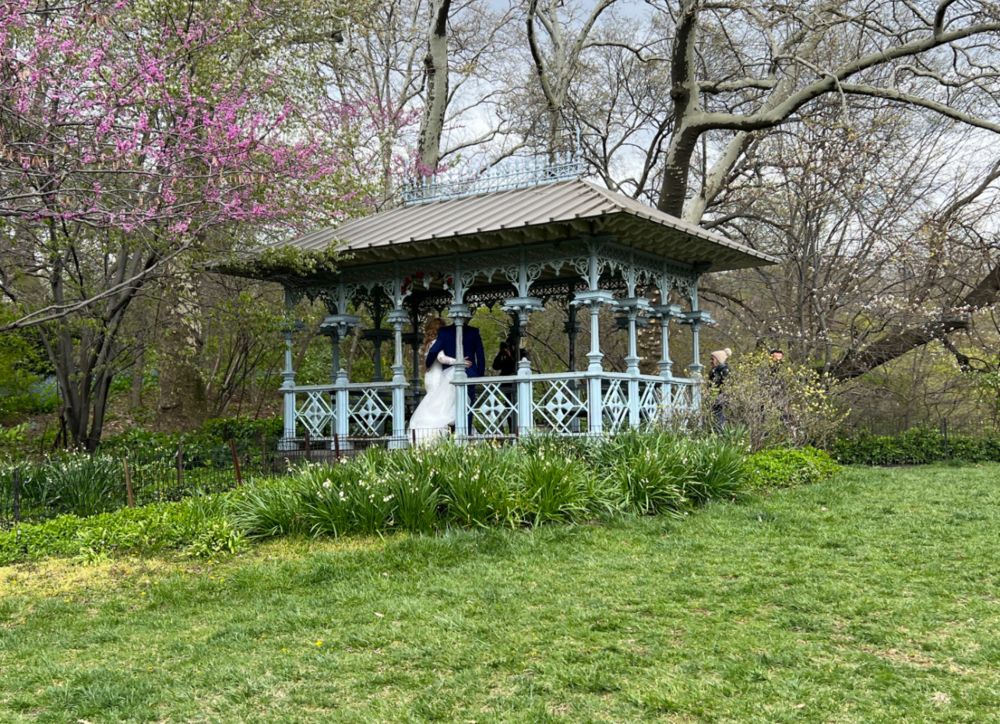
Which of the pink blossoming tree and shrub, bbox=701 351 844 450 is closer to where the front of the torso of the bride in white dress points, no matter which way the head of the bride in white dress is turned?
the shrub

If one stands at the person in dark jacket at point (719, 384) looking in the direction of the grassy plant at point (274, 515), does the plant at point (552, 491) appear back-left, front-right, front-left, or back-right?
front-left

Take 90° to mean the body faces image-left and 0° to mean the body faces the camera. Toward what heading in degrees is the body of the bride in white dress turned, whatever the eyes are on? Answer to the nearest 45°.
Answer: approximately 270°

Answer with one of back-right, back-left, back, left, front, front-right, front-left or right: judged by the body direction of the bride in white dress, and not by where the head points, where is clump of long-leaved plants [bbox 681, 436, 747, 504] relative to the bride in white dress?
front-right

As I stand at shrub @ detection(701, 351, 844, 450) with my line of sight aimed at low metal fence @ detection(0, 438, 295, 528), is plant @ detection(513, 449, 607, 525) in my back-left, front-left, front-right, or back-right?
front-left

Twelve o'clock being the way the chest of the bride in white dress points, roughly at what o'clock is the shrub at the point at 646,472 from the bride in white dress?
The shrub is roughly at 2 o'clock from the bride in white dress.

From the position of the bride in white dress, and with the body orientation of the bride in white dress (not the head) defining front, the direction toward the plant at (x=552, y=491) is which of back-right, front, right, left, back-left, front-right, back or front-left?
right
